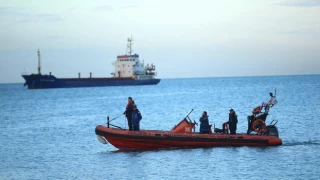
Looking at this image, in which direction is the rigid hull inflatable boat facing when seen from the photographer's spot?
facing to the left of the viewer
